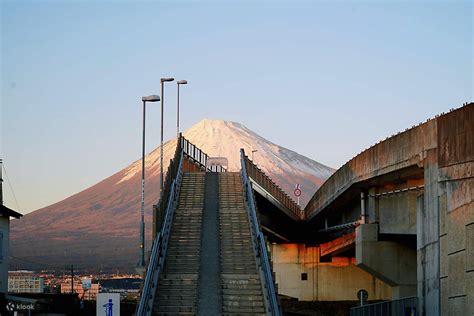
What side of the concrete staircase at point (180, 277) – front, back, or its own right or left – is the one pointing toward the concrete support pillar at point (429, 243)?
left

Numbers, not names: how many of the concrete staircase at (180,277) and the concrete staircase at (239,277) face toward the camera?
2

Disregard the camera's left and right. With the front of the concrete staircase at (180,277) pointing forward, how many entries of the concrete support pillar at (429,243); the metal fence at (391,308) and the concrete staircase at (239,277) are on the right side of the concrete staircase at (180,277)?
0

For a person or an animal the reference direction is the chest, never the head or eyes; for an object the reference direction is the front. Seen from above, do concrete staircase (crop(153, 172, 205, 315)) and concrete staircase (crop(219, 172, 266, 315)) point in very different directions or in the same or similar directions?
same or similar directions

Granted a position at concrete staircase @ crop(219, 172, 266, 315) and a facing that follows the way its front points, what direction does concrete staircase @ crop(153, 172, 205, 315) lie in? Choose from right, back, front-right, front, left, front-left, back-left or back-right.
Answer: right

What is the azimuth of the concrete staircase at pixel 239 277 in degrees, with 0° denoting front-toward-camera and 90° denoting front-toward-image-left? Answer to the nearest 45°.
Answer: approximately 0°

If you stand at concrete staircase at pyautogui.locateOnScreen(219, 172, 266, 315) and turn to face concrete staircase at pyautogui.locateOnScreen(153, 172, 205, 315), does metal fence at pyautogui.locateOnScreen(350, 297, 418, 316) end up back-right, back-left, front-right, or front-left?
back-left

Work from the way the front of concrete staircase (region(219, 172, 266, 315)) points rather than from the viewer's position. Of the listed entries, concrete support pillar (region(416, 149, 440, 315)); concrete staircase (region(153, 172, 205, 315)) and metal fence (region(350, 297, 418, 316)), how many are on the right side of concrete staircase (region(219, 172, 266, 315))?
1

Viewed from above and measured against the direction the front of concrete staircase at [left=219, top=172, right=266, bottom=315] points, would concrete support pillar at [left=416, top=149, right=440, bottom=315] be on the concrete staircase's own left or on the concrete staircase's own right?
on the concrete staircase's own left

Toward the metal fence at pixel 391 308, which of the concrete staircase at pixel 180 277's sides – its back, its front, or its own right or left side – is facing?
left

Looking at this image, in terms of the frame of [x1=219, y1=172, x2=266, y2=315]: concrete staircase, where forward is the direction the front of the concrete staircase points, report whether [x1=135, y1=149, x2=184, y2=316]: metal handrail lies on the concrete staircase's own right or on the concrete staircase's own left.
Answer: on the concrete staircase's own right

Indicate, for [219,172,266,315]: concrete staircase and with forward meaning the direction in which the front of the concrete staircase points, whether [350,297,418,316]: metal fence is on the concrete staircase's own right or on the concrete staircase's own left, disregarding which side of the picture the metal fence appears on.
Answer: on the concrete staircase's own left
